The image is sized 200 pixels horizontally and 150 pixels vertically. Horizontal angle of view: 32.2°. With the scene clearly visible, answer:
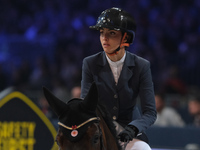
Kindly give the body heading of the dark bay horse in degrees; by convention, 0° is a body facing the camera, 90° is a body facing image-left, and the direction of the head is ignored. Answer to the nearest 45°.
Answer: approximately 45°

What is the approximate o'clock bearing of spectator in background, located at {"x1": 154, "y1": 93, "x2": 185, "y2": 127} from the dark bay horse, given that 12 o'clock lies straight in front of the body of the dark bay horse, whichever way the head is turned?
The spectator in background is roughly at 5 o'clock from the dark bay horse.

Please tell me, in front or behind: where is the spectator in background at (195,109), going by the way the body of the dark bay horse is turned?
behind

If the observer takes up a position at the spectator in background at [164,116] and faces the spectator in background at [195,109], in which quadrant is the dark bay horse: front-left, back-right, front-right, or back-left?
back-right
